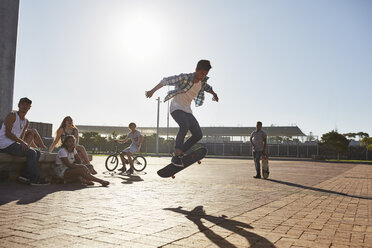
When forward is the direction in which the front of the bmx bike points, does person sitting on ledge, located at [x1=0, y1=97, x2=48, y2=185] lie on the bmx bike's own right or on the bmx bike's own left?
on the bmx bike's own left

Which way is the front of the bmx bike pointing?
to the viewer's left

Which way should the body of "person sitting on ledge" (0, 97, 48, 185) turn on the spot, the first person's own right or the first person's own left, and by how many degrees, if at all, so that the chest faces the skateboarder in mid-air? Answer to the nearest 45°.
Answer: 0° — they already face them

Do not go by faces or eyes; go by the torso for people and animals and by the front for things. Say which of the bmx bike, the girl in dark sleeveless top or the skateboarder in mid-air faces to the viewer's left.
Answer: the bmx bike

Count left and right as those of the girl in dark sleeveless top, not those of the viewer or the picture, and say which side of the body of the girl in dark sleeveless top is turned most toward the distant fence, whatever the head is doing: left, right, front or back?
left

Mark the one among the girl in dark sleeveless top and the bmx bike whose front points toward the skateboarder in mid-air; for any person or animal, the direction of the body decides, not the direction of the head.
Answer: the girl in dark sleeveless top

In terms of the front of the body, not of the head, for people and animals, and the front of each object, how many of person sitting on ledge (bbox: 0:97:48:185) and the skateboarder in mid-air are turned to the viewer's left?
0

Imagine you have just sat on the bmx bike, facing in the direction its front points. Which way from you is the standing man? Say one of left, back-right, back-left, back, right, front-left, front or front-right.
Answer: back-left

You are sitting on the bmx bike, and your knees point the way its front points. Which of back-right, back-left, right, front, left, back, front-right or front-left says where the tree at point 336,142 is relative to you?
back-right
